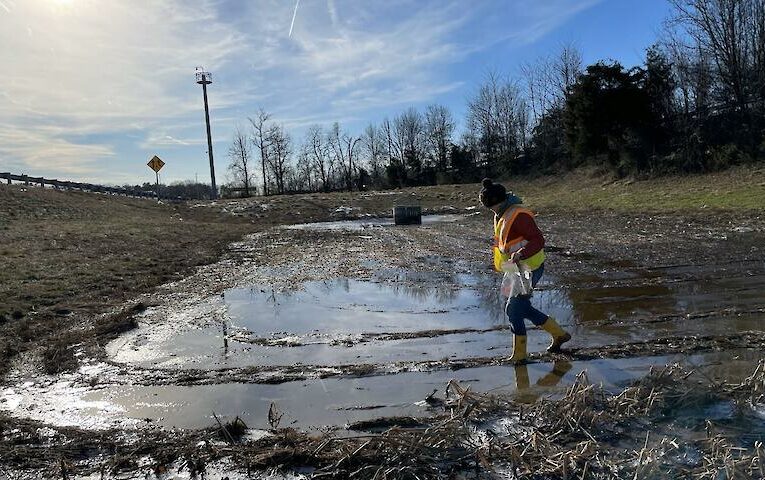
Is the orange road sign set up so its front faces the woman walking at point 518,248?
yes

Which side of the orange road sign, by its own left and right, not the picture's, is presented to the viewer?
front
